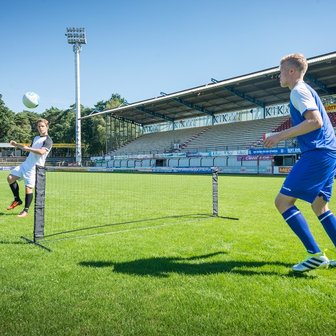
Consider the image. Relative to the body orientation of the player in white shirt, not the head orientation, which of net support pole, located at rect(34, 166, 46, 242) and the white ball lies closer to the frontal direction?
the net support pole
